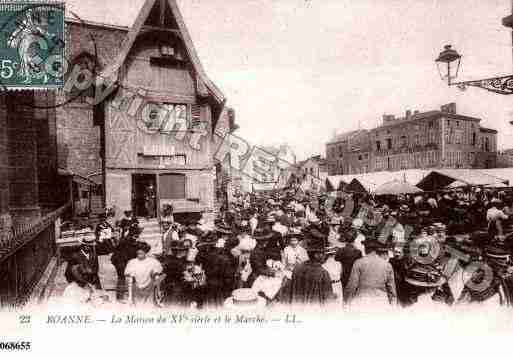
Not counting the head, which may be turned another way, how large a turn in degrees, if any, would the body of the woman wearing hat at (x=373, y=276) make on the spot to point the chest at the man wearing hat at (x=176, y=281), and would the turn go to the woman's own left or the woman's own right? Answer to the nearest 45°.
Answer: approximately 90° to the woman's own left

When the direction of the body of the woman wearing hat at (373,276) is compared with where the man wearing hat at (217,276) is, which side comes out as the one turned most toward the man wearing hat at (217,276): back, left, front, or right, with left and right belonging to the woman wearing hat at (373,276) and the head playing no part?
left

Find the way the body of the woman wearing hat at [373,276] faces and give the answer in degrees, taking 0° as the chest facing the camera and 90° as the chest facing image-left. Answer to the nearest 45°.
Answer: approximately 180°

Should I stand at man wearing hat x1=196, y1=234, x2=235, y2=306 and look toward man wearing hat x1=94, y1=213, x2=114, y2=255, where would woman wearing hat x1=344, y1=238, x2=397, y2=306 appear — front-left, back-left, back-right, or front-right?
back-right

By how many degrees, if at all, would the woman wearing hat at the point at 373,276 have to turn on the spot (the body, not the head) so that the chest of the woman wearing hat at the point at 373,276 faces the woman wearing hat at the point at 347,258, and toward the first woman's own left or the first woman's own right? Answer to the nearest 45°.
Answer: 0° — they already face them
